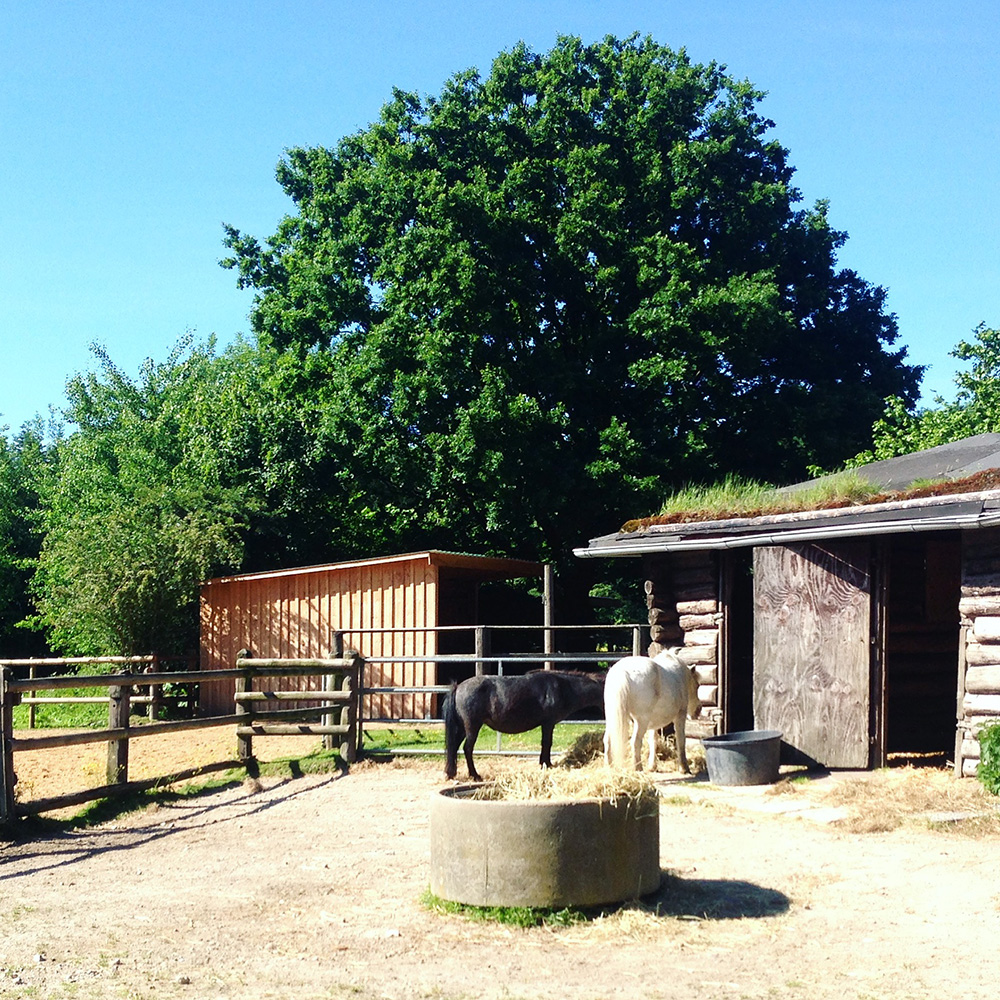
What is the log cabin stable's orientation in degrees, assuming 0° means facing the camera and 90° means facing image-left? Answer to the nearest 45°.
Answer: approximately 45°

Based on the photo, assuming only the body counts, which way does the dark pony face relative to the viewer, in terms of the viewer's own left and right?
facing to the right of the viewer

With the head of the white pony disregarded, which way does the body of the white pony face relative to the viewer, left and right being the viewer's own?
facing away from the viewer and to the right of the viewer

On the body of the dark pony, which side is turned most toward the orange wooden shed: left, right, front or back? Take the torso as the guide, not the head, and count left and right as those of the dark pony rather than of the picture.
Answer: left

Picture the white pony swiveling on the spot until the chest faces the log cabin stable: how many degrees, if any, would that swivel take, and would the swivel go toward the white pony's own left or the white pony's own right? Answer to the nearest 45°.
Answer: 0° — it already faces it

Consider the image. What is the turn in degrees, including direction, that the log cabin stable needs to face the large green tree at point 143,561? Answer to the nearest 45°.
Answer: approximately 90° to its right

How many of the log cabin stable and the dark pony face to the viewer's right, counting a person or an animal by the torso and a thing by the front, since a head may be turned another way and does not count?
1

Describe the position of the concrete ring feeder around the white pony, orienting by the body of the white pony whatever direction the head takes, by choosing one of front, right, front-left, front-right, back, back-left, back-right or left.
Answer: back-right

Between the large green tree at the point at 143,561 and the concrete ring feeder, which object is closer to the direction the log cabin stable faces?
the concrete ring feeder

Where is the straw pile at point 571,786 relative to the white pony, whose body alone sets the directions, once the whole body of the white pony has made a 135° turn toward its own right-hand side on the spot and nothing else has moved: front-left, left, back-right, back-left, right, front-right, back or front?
front
